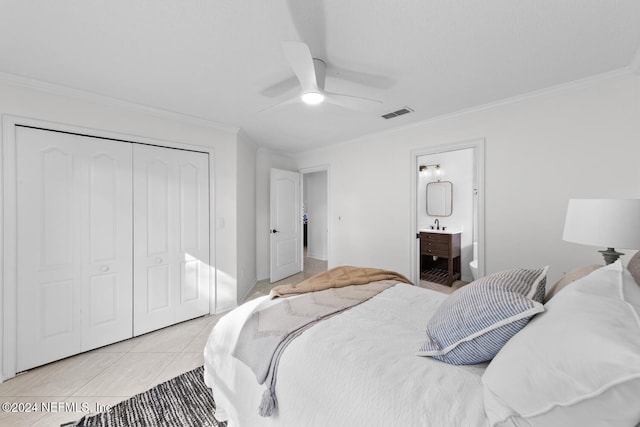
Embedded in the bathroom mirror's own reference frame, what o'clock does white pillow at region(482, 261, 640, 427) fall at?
The white pillow is roughly at 12 o'clock from the bathroom mirror.

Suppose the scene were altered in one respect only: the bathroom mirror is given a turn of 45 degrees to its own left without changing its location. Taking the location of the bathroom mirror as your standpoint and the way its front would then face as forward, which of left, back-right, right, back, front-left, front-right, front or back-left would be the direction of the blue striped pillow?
front-right

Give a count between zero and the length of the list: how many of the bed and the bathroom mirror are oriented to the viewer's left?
1

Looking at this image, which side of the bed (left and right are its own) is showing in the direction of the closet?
front

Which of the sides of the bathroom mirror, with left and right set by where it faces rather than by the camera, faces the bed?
front

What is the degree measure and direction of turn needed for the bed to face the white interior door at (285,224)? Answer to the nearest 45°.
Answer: approximately 45° to its right

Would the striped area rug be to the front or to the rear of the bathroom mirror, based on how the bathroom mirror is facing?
to the front

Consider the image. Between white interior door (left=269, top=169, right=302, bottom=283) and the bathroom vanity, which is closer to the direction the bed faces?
the white interior door

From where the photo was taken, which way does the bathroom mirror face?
toward the camera

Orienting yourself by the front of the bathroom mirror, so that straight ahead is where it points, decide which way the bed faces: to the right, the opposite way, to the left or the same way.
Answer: to the right

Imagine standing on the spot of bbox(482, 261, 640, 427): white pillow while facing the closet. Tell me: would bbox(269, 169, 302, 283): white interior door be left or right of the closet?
right

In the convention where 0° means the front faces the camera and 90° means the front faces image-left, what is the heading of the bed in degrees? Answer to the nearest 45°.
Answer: approximately 90°
